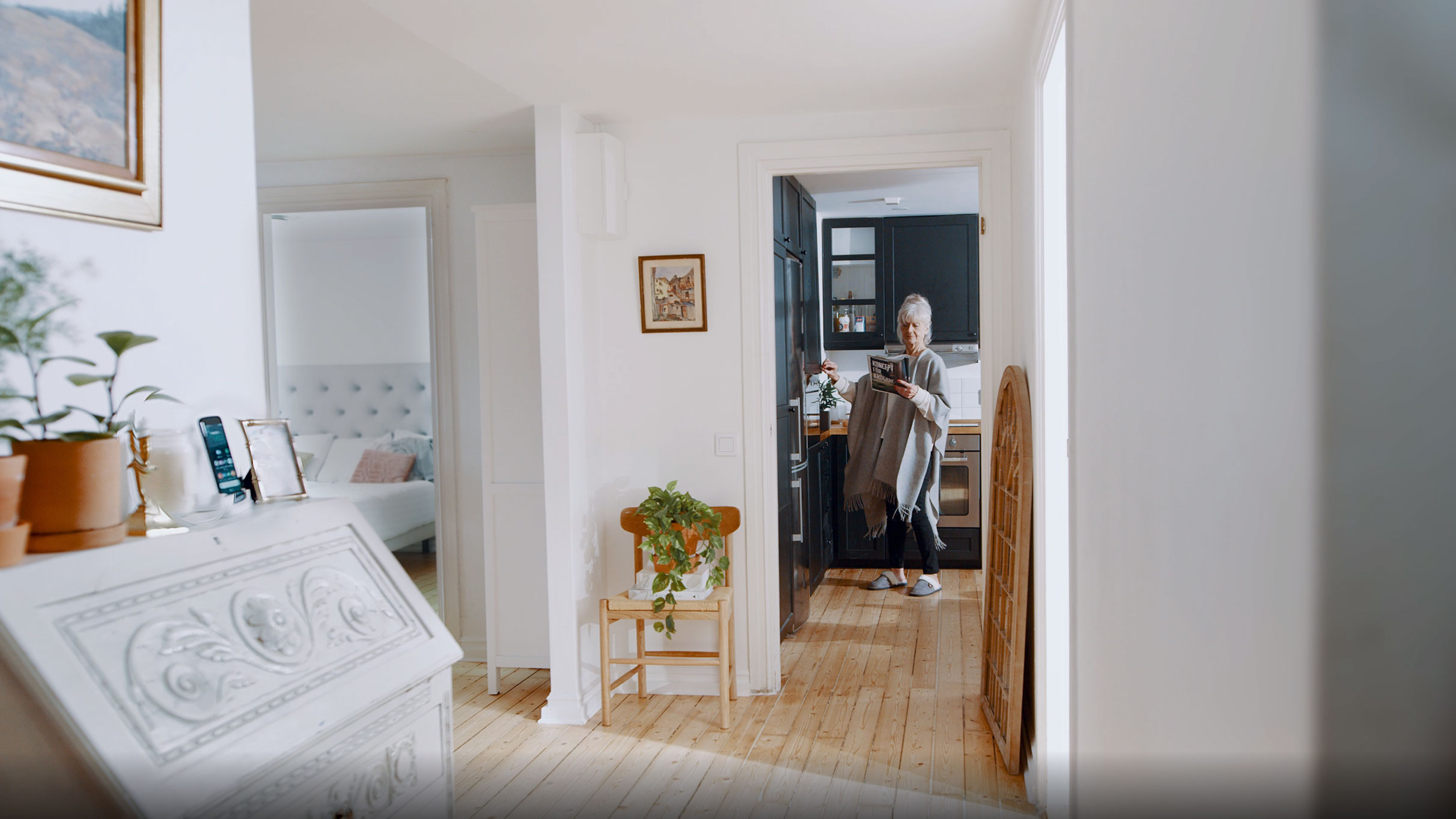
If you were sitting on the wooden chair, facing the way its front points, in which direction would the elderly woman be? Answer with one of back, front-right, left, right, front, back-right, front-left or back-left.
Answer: back-left

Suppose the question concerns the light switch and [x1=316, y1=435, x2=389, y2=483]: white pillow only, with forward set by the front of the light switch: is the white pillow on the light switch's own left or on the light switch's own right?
on the light switch's own right

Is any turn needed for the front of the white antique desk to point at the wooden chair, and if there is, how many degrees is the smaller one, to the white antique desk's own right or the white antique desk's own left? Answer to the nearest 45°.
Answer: approximately 90° to the white antique desk's own left

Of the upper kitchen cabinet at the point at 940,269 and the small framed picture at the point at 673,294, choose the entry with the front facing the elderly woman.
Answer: the upper kitchen cabinet

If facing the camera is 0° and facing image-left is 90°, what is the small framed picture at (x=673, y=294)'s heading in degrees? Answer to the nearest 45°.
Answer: approximately 0°

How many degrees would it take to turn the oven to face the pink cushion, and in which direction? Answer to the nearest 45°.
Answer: approximately 45° to its right

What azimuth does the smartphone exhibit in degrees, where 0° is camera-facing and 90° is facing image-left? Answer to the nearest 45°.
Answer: approximately 315°
